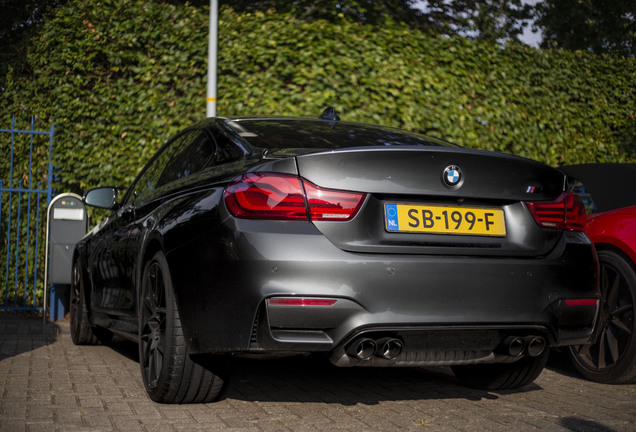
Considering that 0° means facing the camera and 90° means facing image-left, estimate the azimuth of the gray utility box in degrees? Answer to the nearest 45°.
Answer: approximately 0°

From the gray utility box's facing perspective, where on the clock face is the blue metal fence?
The blue metal fence is roughly at 5 o'clock from the gray utility box.

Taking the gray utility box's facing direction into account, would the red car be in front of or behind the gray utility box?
in front

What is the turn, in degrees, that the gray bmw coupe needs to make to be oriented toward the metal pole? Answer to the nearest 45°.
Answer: approximately 45° to its right

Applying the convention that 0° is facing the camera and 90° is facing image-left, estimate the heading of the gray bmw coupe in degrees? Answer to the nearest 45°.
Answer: approximately 135°
